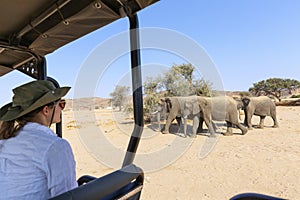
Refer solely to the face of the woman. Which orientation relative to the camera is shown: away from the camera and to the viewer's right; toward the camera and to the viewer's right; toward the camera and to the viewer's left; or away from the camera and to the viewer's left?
away from the camera and to the viewer's right

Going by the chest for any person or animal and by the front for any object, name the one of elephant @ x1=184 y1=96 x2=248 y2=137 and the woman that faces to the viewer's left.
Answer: the elephant

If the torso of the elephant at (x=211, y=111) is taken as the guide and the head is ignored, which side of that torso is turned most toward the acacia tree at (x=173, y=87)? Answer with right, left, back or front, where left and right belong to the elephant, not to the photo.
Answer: right

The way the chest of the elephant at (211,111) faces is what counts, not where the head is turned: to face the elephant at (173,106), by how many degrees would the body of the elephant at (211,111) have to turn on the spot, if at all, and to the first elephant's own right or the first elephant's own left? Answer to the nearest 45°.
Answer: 0° — it already faces it

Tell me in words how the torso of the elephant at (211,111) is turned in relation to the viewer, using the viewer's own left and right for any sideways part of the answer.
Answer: facing to the left of the viewer

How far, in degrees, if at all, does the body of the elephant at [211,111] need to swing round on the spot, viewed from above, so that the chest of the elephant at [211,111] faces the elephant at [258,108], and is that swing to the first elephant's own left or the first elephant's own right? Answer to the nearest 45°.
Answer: approximately 135° to the first elephant's own right

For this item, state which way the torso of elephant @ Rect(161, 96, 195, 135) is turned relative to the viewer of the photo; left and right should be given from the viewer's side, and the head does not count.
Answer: facing to the left of the viewer

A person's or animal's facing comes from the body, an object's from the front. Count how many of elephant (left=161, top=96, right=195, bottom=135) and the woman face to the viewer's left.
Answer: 1

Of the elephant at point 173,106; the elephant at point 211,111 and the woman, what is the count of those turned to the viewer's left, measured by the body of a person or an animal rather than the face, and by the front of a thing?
2

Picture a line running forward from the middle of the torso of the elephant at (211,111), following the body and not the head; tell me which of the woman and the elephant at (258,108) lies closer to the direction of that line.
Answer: the woman

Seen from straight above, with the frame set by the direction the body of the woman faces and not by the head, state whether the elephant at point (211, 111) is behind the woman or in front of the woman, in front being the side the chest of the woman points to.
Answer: in front

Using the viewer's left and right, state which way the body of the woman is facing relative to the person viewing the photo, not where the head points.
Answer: facing away from the viewer and to the right of the viewer
